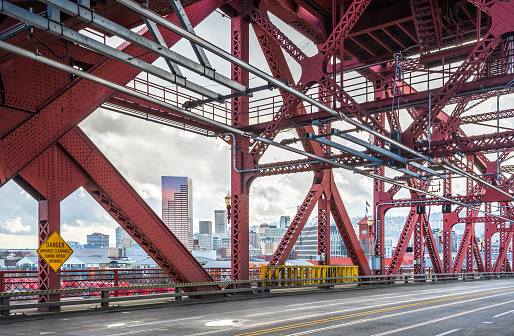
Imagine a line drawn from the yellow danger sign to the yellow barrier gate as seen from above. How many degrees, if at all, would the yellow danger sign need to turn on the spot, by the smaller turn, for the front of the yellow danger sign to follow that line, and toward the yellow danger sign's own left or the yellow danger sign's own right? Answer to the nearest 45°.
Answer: approximately 135° to the yellow danger sign's own left

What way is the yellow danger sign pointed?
toward the camera
